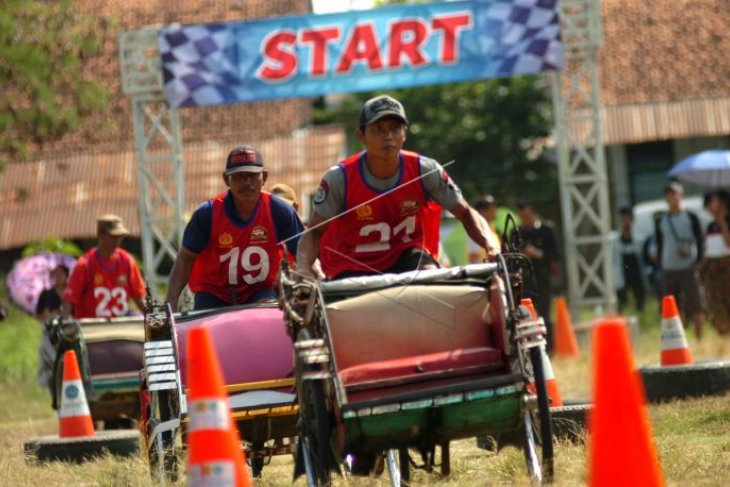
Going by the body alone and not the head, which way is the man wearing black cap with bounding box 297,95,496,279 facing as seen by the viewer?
toward the camera

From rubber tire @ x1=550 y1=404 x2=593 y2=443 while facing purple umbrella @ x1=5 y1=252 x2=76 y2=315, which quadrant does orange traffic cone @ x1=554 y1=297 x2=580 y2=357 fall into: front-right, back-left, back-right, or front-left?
front-right

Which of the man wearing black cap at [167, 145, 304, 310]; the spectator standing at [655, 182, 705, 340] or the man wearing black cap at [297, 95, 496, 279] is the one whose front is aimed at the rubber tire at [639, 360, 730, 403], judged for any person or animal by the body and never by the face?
the spectator standing

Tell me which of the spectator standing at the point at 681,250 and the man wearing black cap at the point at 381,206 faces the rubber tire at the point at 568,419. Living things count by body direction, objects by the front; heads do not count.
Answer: the spectator standing

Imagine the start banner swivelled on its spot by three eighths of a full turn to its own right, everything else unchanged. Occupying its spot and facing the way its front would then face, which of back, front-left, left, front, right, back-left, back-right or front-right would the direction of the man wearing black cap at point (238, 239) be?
back-left

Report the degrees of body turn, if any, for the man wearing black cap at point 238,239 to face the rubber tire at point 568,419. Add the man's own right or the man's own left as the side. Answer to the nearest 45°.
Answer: approximately 90° to the man's own left

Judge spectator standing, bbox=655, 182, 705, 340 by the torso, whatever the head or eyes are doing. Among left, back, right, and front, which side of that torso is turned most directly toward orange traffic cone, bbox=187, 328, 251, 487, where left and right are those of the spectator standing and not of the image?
front

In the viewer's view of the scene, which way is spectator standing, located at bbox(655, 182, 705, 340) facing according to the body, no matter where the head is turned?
toward the camera

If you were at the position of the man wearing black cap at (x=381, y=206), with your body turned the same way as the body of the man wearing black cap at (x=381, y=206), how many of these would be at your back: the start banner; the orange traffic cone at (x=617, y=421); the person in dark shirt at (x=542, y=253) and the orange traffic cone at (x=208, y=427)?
2

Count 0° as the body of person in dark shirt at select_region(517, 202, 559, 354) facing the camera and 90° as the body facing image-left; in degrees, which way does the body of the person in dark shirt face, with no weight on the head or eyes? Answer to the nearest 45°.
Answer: approximately 45°

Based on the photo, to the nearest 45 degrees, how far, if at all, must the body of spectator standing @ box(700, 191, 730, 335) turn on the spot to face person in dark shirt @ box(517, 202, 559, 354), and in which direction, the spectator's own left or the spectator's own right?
approximately 45° to the spectator's own right

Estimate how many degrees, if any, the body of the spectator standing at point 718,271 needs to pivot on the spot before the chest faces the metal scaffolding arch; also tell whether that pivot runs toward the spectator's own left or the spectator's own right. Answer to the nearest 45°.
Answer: approximately 90° to the spectator's own right

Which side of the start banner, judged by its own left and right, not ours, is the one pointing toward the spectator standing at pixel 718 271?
left

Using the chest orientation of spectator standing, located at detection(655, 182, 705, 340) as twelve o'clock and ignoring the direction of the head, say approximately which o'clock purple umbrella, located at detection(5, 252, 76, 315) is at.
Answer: The purple umbrella is roughly at 3 o'clock from the spectator standing.
